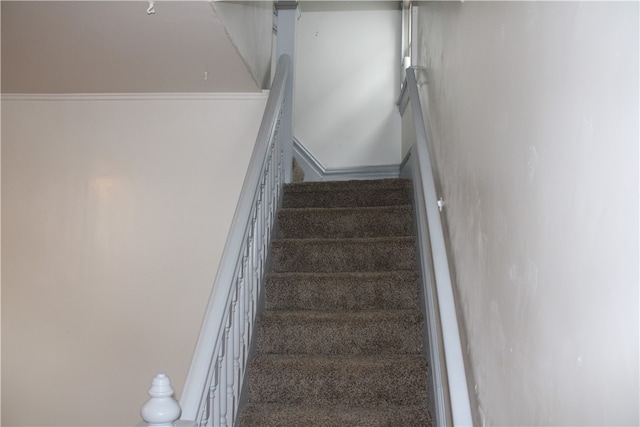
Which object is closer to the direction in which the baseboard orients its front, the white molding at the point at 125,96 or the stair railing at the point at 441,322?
the stair railing

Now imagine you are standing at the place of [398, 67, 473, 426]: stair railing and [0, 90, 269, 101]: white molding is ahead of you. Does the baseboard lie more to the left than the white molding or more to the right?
right

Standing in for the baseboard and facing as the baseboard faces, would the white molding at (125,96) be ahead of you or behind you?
ahead

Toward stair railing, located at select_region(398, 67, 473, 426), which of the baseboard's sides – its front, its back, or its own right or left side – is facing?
front

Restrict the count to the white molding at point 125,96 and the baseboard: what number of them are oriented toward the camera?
2

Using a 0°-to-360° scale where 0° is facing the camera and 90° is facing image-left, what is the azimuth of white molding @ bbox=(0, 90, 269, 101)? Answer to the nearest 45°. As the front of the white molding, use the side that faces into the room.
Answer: approximately 0°

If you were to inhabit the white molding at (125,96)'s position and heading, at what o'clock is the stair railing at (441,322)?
The stair railing is roughly at 11 o'clock from the white molding.

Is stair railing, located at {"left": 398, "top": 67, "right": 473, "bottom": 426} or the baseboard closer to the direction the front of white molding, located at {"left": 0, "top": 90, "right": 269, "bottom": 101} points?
the stair railing

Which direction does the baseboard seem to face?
toward the camera

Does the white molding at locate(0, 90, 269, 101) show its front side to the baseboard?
no

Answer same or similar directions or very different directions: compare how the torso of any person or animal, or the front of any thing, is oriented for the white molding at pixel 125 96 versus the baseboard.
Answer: same or similar directions
